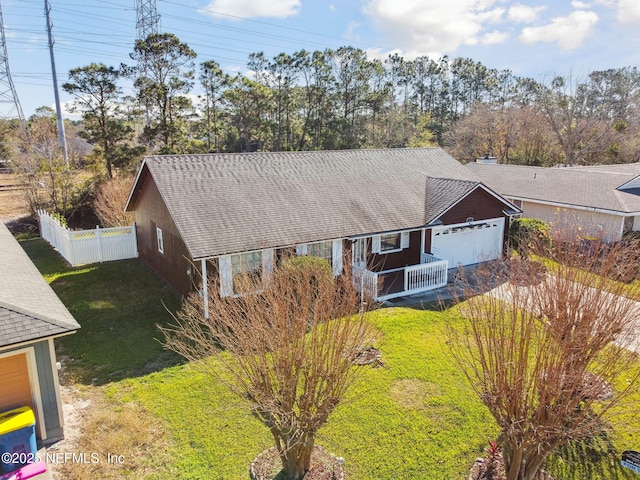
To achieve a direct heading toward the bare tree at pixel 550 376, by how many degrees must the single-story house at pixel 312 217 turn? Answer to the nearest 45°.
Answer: approximately 45° to its right

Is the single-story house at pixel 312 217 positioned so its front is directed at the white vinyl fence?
no

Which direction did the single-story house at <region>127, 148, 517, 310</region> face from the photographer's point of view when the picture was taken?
facing the viewer and to the right of the viewer

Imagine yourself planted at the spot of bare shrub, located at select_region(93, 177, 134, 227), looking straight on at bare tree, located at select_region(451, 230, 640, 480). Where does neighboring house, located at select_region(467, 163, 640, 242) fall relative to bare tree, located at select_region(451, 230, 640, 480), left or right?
left

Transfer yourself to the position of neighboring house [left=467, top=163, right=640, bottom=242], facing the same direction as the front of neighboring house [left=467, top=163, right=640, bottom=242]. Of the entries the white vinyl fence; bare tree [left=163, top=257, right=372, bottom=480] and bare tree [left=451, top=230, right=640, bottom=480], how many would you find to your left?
0

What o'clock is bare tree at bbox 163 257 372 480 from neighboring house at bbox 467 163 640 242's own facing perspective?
The bare tree is roughly at 2 o'clock from the neighboring house.

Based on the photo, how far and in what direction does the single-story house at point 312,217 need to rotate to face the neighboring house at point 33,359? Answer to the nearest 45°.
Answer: approximately 90° to its right

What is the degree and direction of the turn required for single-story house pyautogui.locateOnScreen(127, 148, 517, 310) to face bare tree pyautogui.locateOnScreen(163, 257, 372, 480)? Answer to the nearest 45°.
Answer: approximately 45° to its right

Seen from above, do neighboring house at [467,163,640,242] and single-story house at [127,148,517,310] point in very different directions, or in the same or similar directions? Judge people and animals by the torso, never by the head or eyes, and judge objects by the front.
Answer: same or similar directions

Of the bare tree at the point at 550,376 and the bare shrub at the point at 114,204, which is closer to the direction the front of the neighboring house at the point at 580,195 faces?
the bare tree

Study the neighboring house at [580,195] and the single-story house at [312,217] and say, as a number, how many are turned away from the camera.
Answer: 0

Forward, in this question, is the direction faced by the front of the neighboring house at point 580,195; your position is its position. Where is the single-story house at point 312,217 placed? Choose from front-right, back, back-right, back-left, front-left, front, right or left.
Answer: right

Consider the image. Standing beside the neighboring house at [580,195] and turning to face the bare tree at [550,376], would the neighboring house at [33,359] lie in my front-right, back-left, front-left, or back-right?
front-right

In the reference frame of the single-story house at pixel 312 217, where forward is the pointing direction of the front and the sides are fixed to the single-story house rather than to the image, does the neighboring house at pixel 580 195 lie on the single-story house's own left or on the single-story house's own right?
on the single-story house's own left

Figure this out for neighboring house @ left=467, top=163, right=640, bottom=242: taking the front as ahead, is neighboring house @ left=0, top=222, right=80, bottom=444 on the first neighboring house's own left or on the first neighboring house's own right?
on the first neighboring house's own right

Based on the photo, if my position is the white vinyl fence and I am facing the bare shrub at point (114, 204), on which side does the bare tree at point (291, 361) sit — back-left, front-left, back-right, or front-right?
back-right
